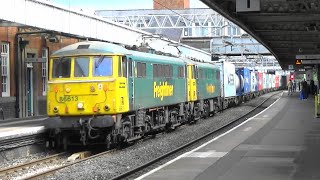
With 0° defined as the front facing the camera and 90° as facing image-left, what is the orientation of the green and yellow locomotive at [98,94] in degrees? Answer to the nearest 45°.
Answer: approximately 45°

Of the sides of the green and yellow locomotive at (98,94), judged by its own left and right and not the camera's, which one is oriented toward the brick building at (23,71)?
right
